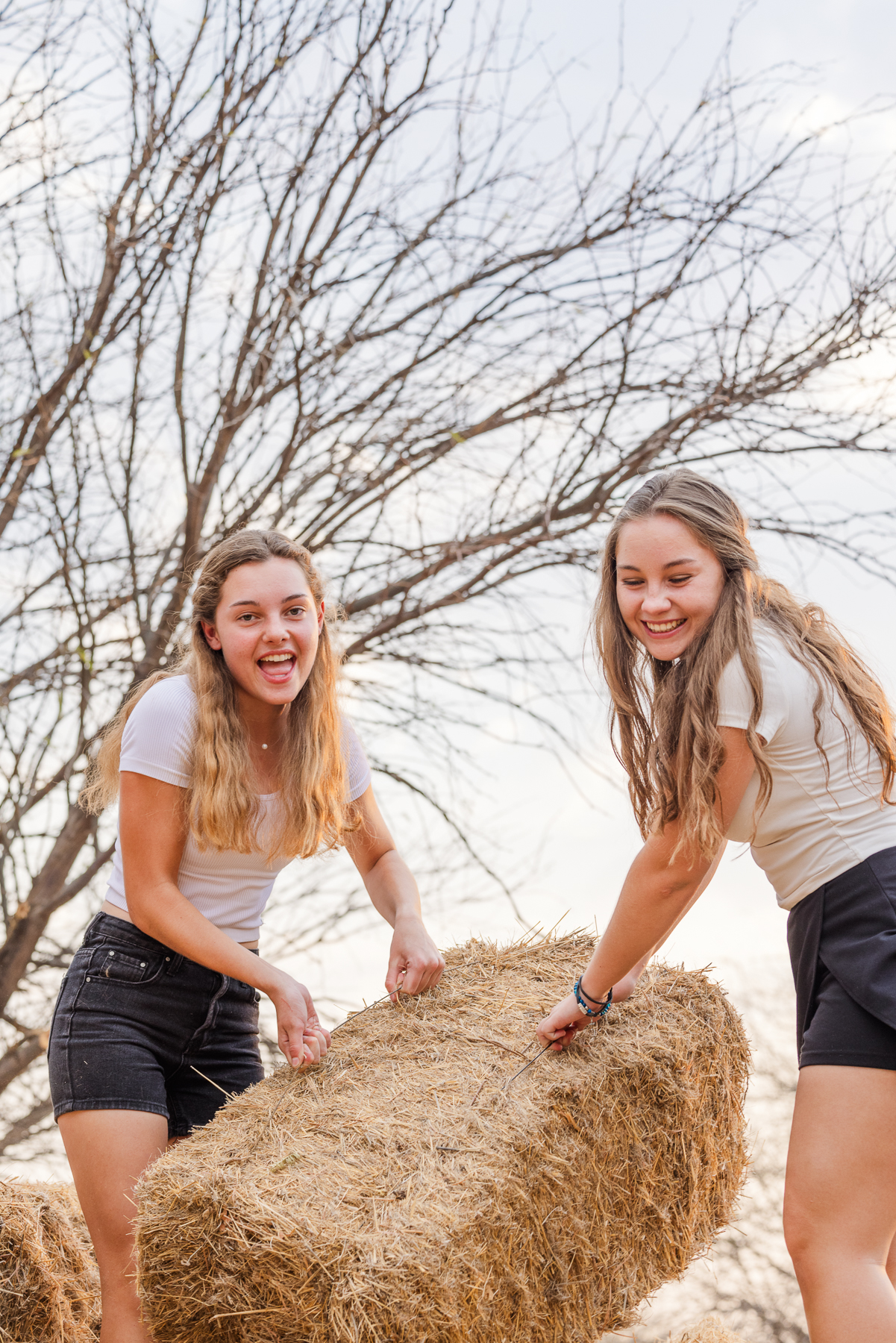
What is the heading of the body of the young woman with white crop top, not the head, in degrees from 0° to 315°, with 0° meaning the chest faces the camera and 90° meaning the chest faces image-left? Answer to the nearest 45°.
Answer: approximately 315°

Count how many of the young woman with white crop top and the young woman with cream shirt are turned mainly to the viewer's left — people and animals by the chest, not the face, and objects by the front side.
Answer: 1

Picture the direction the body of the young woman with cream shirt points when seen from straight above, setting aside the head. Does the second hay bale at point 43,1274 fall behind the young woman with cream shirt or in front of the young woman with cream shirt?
in front

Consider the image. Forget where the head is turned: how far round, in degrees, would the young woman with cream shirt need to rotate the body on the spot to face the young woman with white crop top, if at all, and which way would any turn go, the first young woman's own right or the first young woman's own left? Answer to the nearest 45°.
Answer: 0° — they already face them

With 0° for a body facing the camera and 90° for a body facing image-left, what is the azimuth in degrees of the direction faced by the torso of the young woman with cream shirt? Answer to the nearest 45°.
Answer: approximately 90°

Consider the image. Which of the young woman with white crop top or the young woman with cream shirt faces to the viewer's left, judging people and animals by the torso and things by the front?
the young woman with cream shirt
